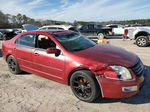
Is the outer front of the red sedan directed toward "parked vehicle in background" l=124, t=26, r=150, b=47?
no

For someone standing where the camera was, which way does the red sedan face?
facing the viewer and to the right of the viewer
